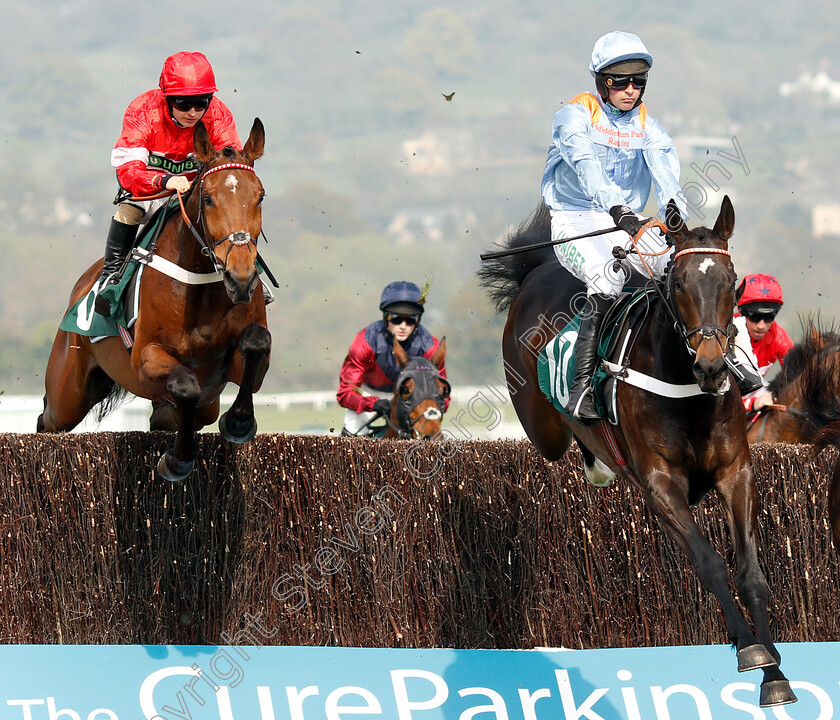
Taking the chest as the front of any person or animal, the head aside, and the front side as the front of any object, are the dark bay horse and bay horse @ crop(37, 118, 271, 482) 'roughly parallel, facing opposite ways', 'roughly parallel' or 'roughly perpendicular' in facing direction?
roughly parallel

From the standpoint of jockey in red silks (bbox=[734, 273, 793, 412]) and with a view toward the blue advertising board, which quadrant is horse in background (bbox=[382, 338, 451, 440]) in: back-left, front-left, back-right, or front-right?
front-right

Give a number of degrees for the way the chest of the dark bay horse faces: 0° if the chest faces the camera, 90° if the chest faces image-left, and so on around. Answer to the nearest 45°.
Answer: approximately 315°

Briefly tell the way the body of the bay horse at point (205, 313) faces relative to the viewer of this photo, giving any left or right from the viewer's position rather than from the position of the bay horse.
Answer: facing the viewer and to the right of the viewer

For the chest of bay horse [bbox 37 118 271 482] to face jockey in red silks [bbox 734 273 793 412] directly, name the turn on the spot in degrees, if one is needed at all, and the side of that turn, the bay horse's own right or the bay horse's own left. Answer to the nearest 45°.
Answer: approximately 90° to the bay horse's own left

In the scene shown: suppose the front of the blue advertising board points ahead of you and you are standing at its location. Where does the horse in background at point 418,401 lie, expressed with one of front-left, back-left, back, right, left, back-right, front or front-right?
back

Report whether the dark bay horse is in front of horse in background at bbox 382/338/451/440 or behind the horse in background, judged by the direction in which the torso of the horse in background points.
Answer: in front

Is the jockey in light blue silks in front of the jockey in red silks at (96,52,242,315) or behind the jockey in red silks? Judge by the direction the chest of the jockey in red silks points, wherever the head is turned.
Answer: in front

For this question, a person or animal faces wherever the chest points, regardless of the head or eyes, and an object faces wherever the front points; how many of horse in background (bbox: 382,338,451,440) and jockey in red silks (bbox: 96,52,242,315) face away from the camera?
0

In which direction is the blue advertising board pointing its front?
toward the camera
